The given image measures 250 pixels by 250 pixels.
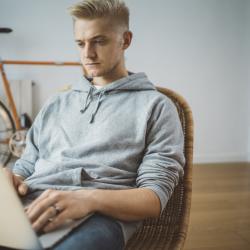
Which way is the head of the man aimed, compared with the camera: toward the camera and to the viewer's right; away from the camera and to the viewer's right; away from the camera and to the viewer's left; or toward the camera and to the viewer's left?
toward the camera and to the viewer's left

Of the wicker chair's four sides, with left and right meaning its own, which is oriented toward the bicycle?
right

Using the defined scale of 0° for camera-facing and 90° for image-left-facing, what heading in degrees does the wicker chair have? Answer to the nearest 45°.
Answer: approximately 45°

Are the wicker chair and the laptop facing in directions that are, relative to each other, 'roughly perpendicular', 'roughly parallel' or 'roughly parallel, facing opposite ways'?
roughly parallel, facing opposite ways

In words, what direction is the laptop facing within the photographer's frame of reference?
facing away from the viewer and to the right of the viewer

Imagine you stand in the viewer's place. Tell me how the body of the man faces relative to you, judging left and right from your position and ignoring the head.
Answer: facing the viewer and to the left of the viewer
